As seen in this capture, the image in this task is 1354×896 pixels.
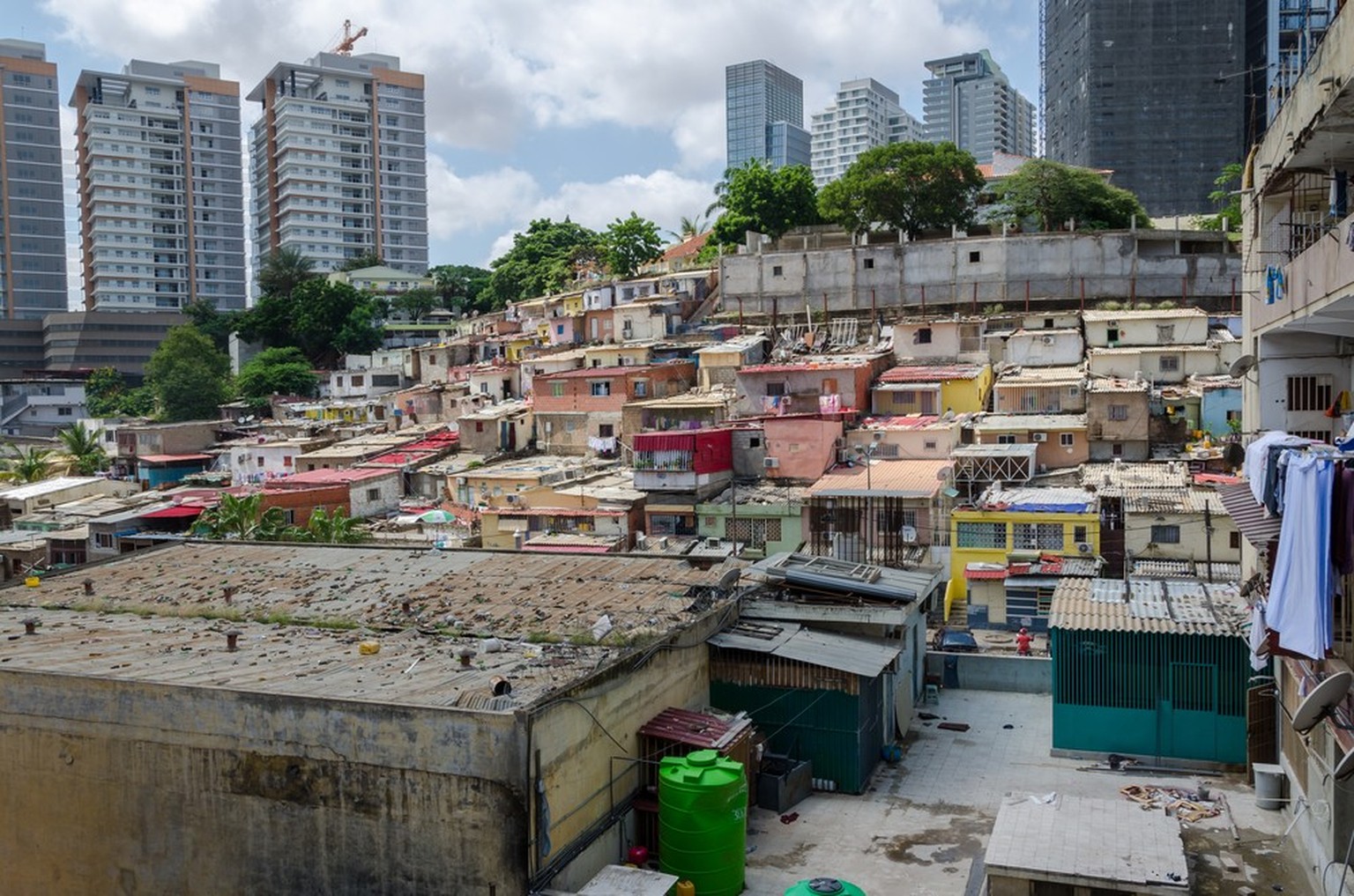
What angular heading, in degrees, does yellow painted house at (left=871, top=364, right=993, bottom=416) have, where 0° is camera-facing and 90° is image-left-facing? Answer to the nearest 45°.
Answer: approximately 0°

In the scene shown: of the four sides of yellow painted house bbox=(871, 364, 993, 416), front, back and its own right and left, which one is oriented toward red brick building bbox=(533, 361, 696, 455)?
right

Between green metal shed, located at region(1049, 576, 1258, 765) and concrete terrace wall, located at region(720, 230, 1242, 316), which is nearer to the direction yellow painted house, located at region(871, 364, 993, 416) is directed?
the green metal shed

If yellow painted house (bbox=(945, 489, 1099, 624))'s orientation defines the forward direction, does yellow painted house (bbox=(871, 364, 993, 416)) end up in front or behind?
behind

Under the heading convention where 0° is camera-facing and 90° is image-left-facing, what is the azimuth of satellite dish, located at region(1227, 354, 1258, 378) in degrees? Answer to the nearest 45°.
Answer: approximately 45°

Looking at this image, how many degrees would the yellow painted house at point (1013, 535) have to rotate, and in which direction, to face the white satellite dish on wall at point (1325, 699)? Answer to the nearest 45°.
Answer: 0° — it already faces it

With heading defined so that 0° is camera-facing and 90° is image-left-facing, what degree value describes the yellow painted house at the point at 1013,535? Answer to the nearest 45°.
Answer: approximately 0°

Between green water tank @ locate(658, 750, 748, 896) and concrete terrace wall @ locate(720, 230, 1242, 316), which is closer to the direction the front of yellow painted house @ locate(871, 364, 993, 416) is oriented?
the green water tank
